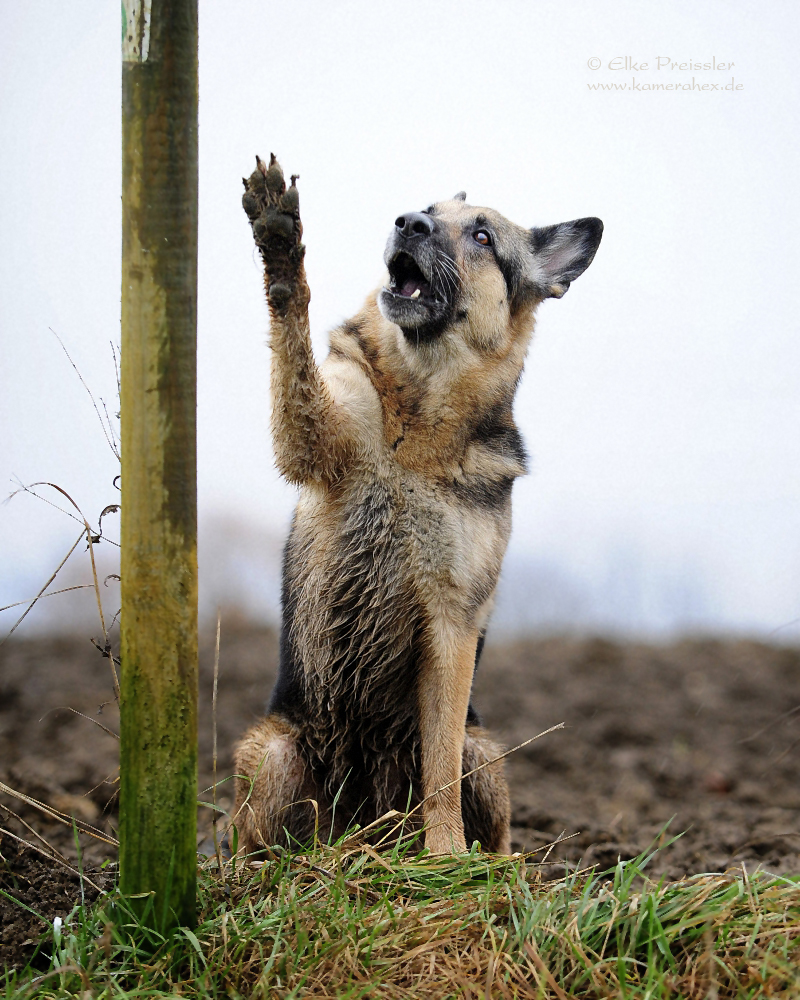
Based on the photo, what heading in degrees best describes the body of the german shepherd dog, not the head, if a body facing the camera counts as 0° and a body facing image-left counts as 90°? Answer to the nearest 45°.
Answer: approximately 0°
